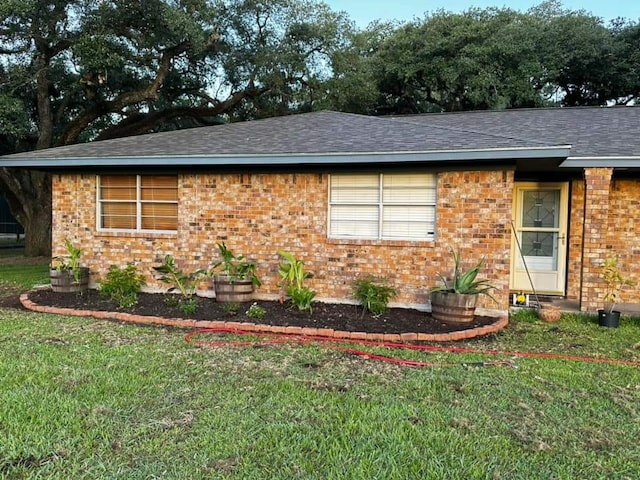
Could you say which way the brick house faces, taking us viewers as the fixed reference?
facing the viewer

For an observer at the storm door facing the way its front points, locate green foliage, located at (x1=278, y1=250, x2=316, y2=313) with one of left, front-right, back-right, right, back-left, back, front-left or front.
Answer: front-right

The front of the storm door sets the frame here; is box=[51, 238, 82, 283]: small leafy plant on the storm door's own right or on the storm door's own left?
on the storm door's own right

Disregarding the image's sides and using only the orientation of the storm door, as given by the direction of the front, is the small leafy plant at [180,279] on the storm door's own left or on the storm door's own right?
on the storm door's own right

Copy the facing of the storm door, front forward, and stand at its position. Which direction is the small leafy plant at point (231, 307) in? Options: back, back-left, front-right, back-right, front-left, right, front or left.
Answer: front-right

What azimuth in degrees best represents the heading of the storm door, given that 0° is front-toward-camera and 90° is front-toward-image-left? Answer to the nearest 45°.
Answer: approximately 0°

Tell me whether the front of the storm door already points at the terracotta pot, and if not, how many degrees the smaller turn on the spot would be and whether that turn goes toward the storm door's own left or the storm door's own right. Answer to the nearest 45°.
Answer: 0° — it already faces it

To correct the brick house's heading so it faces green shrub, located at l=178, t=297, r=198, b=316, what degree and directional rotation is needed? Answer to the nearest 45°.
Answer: approximately 90° to its right

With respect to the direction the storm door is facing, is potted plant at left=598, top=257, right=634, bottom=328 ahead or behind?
ahead
